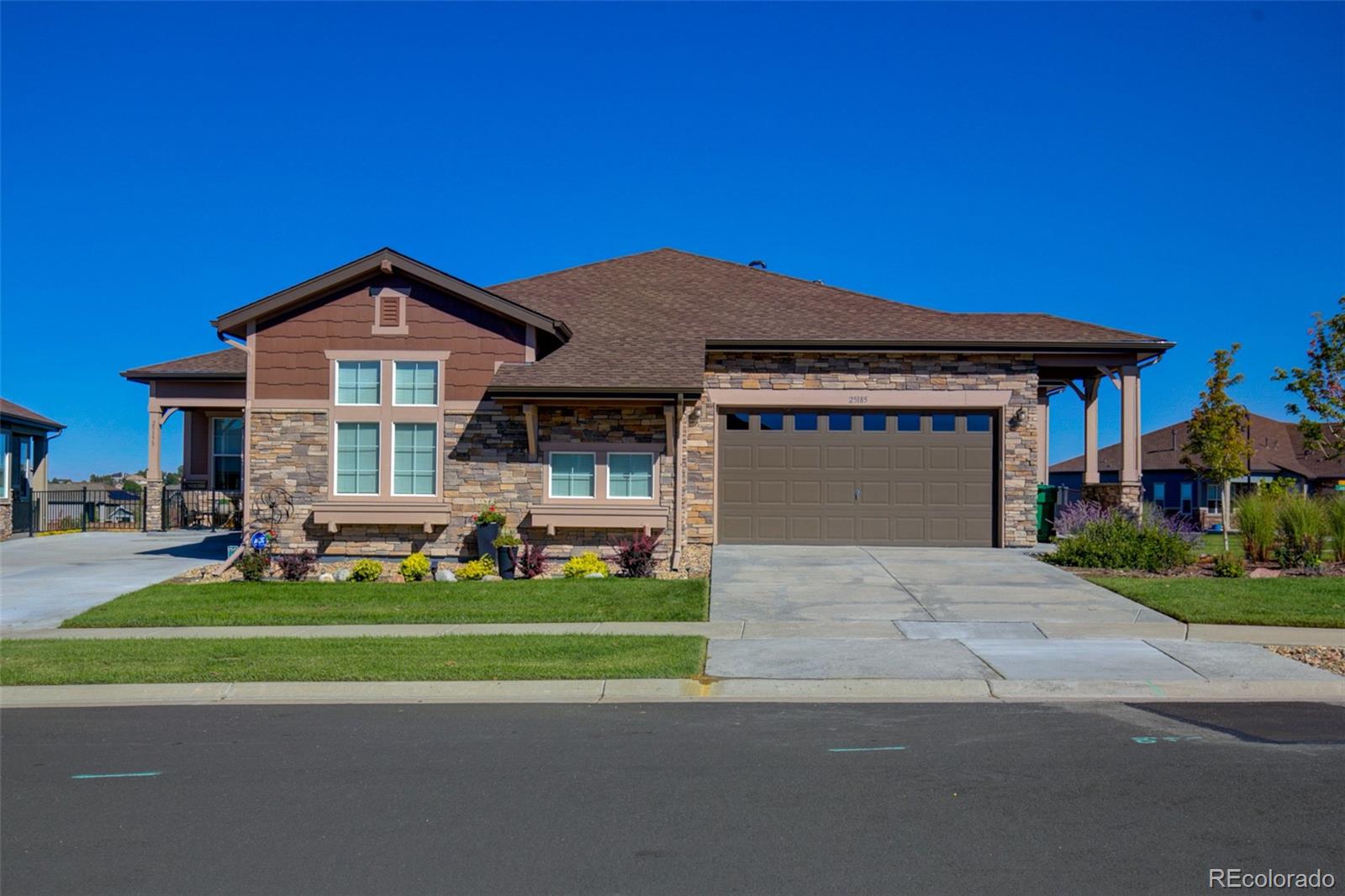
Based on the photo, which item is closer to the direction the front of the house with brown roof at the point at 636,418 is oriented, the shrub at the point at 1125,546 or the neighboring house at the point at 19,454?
the shrub

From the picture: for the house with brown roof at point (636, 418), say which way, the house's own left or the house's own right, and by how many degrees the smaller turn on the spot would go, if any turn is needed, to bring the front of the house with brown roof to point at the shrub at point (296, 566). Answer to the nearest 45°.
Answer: approximately 90° to the house's own right

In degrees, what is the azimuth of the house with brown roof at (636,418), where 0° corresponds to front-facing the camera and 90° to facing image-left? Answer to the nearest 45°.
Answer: approximately 0°

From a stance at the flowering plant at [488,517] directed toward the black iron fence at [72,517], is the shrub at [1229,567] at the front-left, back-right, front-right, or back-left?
back-right

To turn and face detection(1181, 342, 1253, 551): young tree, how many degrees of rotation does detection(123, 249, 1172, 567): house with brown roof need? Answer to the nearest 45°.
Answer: approximately 135° to its left

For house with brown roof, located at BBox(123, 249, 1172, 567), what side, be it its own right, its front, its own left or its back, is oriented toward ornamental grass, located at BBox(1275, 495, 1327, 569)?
left

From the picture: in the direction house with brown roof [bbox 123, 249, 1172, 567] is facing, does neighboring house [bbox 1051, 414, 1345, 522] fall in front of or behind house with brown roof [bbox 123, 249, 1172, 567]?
behind
